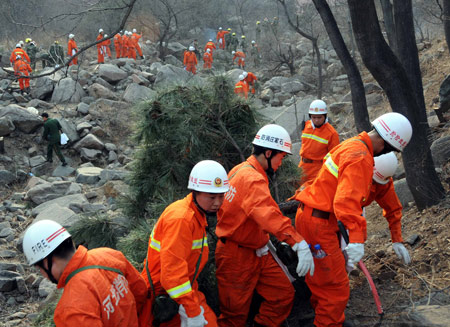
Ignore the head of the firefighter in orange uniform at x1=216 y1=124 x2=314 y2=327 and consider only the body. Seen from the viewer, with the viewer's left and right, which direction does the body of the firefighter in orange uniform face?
facing to the right of the viewer

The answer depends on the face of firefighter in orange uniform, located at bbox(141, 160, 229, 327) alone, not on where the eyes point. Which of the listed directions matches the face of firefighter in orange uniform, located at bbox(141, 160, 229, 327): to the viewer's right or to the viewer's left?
to the viewer's right

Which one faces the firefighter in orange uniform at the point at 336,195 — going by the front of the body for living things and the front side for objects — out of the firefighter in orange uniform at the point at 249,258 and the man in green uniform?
the firefighter in orange uniform at the point at 249,258

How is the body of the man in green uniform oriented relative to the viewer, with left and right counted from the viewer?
facing away from the viewer and to the left of the viewer

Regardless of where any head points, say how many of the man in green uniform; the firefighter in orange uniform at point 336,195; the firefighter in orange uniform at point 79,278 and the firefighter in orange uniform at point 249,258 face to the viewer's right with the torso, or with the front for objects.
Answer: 2

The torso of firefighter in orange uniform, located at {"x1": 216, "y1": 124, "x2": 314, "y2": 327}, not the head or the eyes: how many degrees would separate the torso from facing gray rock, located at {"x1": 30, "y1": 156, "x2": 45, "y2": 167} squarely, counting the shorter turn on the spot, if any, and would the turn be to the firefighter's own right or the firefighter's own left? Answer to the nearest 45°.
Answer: approximately 135° to the firefighter's own left
